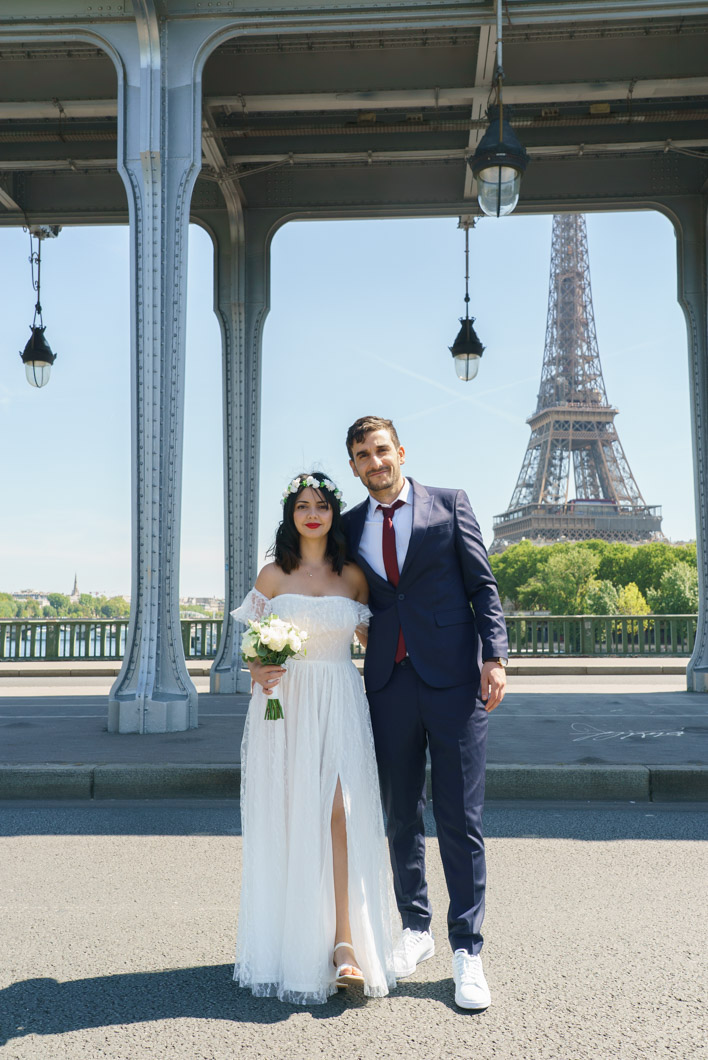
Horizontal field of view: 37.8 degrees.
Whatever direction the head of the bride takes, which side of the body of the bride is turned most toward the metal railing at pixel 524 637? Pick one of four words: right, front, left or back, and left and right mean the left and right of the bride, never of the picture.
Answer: back

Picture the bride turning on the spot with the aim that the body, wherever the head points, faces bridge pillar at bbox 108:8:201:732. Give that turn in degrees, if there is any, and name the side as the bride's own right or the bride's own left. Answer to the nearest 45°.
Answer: approximately 180°

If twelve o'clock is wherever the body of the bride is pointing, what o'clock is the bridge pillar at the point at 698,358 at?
The bridge pillar is roughly at 7 o'clock from the bride.

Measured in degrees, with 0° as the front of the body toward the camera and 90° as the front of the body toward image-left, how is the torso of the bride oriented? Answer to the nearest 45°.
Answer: approximately 0°

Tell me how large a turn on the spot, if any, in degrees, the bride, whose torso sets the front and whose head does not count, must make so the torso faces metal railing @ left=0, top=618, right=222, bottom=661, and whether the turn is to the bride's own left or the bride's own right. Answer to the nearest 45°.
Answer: approximately 180°

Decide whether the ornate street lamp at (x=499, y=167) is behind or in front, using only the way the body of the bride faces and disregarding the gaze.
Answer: behind

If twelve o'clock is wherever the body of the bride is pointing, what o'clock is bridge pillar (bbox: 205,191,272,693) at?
The bridge pillar is roughly at 6 o'clock from the bride.
